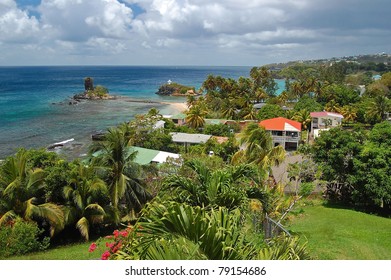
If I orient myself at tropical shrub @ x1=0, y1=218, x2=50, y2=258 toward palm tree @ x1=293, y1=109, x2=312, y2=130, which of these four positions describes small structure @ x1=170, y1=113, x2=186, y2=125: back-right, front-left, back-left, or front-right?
front-left

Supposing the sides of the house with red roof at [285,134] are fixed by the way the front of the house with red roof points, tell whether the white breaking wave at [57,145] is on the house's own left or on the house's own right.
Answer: on the house's own right

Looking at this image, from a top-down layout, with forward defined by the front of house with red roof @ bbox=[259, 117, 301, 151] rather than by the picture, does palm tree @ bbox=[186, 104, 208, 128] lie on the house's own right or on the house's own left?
on the house's own right

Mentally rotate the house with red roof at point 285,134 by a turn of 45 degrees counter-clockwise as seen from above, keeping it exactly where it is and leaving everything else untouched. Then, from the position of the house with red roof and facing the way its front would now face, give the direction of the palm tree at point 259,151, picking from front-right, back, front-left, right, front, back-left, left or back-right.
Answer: front-right

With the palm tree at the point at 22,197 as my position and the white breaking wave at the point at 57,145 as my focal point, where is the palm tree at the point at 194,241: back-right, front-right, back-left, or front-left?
back-right

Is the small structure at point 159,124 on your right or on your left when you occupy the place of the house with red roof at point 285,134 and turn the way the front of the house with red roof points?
on your right

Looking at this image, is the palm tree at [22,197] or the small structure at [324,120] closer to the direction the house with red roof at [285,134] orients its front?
the palm tree

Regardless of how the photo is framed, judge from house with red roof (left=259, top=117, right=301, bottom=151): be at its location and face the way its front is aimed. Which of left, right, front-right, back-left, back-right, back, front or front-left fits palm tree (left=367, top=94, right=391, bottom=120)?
back-left

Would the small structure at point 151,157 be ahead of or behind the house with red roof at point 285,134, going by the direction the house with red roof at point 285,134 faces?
ahead

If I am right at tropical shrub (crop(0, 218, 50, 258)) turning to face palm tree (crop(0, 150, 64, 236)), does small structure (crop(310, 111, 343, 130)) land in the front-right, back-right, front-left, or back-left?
front-right

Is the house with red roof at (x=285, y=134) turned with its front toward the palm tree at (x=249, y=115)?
no

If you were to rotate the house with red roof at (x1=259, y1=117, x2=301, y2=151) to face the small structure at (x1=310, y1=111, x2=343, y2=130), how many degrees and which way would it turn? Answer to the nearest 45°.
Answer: approximately 135° to its left

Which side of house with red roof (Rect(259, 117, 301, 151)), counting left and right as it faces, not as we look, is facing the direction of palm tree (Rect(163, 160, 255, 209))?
front

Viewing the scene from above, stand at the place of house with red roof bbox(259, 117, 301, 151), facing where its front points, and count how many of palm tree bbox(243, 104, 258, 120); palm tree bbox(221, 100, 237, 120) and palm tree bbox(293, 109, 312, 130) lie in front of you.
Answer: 0

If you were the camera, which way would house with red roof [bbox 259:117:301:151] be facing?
facing the viewer
